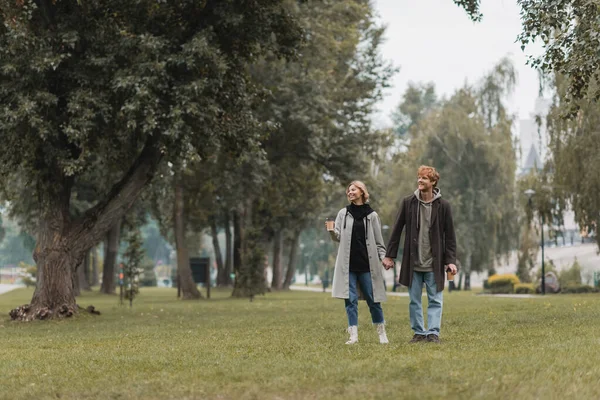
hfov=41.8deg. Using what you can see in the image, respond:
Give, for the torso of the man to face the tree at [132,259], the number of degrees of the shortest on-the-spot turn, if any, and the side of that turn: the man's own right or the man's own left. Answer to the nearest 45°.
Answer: approximately 135° to the man's own right

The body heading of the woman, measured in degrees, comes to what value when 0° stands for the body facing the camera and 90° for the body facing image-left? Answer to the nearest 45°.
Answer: approximately 0°

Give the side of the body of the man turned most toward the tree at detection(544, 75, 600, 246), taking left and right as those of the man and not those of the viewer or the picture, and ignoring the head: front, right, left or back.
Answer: back

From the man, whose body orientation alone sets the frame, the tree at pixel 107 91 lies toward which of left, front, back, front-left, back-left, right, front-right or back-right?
back-right

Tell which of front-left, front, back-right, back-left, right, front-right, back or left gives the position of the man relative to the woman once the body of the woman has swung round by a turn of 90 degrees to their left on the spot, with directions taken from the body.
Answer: front

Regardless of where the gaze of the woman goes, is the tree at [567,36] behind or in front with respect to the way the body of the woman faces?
behind

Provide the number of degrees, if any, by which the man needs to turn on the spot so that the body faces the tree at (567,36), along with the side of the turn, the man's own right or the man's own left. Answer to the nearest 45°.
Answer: approximately 135° to the man's own left

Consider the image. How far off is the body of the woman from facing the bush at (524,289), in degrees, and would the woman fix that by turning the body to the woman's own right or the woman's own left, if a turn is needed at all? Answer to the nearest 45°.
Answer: approximately 180°

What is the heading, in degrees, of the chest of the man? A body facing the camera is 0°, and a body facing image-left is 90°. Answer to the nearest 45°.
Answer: approximately 0°

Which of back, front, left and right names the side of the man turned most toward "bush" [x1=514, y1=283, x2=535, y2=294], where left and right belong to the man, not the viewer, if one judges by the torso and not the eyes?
back

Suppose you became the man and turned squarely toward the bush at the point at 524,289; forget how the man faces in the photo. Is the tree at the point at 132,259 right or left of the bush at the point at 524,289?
left

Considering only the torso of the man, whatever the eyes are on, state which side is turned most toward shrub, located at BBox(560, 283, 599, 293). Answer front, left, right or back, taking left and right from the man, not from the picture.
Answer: back
